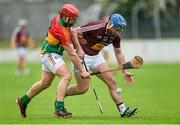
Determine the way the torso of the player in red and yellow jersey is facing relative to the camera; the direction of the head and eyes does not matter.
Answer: to the viewer's right

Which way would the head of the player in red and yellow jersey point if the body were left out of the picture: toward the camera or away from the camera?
toward the camera

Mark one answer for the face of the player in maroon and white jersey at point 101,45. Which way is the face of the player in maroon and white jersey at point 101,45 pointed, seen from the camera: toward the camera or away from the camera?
toward the camera

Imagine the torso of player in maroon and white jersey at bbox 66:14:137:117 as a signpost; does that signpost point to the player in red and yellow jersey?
no

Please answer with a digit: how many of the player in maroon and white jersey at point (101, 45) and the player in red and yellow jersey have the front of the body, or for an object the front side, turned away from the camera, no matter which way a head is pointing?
0

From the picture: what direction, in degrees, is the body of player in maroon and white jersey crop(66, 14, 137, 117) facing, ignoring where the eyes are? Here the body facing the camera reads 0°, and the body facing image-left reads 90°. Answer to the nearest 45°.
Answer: approximately 315°
